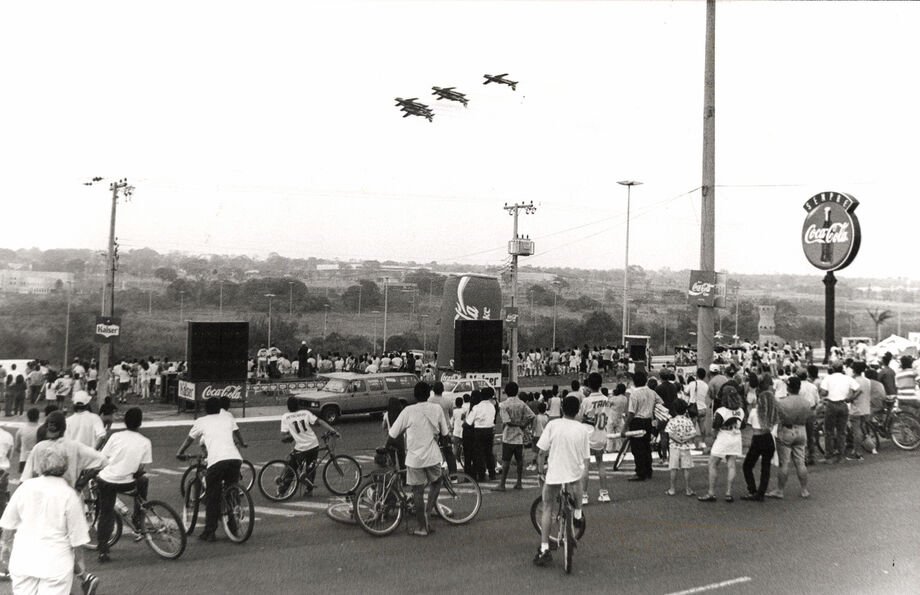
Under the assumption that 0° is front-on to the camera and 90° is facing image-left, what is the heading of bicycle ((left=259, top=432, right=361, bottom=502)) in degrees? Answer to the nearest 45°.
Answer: approximately 270°

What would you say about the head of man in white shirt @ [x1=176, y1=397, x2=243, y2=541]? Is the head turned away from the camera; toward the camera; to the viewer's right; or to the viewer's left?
away from the camera

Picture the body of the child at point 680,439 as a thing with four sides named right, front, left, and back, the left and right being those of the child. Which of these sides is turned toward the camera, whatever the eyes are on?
back

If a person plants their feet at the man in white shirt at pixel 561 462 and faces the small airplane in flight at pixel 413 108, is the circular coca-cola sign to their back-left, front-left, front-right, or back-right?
front-right

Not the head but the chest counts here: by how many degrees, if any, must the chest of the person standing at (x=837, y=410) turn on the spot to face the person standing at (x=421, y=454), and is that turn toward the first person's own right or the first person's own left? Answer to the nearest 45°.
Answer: approximately 135° to the first person's own left

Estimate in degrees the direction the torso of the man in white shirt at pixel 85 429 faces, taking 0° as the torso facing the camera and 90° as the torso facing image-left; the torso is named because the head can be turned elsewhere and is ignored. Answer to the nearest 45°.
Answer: approximately 180°

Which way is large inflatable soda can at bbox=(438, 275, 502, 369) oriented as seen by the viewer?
toward the camera

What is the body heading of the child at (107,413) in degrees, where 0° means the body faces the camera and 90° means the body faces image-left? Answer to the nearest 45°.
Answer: approximately 180°

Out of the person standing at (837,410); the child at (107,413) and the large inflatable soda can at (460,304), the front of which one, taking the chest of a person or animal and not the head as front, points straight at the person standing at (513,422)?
the large inflatable soda can

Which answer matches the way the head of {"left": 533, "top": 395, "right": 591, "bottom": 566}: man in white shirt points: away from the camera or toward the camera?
away from the camera

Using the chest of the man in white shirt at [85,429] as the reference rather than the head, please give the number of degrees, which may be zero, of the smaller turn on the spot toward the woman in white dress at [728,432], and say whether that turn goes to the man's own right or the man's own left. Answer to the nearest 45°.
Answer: approximately 90° to the man's own right

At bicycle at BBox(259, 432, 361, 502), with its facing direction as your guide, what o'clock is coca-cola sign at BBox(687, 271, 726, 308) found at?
The coca-cola sign is roughly at 11 o'clock from the bicycle.

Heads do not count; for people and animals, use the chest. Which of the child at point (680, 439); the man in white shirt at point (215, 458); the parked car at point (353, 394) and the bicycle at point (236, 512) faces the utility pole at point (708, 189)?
the child

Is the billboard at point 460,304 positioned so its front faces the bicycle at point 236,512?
yes

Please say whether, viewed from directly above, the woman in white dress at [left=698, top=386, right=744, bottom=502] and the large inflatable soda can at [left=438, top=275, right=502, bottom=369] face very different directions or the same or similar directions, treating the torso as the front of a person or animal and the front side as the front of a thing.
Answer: very different directions

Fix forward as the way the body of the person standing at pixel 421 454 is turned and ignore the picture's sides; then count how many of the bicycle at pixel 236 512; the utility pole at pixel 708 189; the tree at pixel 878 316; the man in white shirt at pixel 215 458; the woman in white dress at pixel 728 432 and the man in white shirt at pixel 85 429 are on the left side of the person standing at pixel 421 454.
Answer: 3

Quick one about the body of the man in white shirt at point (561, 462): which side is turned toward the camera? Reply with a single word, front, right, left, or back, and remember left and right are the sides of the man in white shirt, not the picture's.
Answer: back

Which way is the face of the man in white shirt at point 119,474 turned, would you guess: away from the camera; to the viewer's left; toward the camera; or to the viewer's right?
away from the camera

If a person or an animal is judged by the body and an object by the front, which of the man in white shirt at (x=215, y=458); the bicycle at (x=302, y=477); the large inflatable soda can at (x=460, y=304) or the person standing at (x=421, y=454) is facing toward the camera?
the large inflatable soda can

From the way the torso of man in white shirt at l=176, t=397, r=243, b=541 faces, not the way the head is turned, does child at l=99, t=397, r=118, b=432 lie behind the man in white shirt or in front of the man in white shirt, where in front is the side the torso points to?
in front
